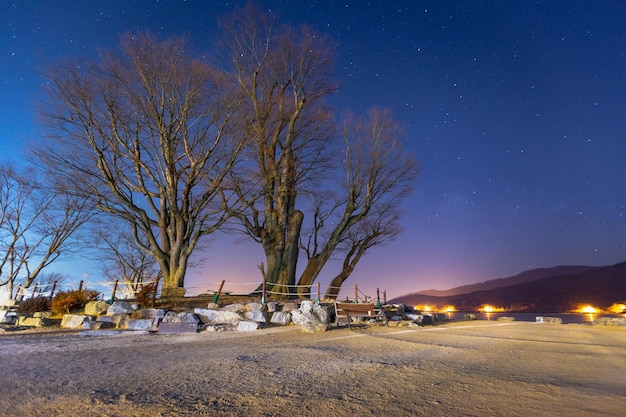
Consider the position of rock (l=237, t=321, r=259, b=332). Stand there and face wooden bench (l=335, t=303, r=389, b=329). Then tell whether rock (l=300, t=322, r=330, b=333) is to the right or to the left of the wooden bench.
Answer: right

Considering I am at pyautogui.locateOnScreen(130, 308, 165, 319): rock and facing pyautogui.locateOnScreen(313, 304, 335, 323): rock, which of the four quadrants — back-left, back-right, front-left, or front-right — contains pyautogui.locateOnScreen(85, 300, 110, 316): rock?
back-left

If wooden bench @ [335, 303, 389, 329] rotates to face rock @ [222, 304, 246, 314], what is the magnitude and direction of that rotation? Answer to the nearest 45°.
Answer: approximately 135° to its right

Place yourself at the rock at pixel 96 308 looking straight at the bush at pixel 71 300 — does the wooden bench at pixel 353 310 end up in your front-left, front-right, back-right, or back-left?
back-right

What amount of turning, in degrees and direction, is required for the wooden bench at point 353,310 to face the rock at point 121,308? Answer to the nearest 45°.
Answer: approximately 135° to its right

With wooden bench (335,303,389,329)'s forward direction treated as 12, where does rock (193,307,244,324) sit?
The rock is roughly at 4 o'clock from the wooden bench.

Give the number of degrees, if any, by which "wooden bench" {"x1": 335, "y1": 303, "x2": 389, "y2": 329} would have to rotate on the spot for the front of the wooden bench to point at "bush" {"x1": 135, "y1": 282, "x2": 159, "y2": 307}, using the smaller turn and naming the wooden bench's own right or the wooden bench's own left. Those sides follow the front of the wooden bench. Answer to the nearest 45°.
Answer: approximately 135° to the wooden bench's own right

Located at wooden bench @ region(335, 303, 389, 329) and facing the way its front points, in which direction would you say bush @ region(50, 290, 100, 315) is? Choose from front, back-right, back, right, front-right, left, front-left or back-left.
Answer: back-right

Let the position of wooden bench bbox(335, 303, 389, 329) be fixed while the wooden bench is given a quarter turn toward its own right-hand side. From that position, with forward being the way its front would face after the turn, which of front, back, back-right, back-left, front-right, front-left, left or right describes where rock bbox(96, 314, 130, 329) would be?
front-right

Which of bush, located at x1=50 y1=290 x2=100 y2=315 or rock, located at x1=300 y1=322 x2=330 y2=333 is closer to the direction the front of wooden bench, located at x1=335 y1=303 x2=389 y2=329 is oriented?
the rock

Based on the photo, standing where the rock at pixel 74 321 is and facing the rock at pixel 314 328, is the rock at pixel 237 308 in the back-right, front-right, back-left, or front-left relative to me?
front-left
